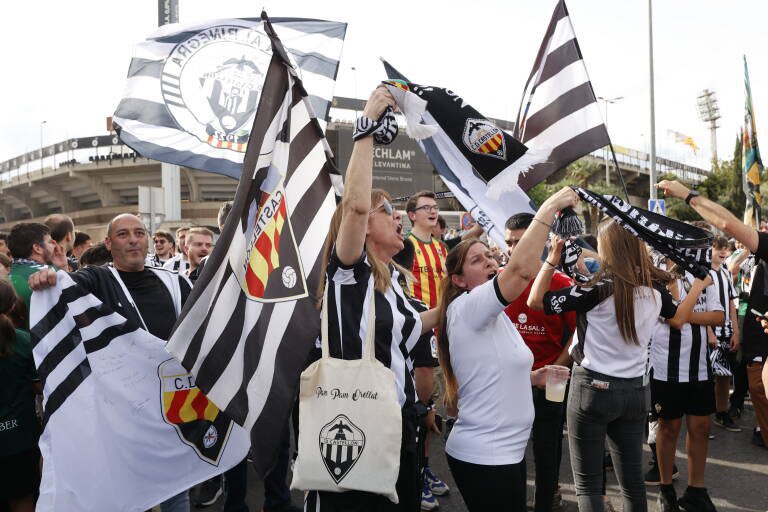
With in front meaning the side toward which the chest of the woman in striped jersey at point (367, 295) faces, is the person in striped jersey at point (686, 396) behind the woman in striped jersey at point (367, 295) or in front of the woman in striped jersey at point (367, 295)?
in front

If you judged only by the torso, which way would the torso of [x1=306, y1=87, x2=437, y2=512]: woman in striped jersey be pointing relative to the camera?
to the viewer's right

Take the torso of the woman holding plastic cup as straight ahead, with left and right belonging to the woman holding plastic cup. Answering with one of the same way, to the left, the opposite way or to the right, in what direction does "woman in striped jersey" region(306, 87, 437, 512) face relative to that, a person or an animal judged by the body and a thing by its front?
the same way

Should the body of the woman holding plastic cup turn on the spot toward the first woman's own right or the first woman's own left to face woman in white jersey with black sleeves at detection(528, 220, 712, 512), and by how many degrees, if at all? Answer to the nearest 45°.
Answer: approximately 45° to the first woman's own left

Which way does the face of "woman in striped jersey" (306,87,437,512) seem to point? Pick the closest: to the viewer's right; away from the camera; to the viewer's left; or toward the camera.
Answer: to the viewer's right

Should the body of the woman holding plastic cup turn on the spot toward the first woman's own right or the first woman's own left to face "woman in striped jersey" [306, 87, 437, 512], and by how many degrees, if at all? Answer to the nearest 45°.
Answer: approximately 135° to the first woman's own right

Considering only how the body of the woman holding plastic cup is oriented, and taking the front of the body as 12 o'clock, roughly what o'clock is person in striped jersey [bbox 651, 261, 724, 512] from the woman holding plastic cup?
The person in striped jersey is roughly at 10 o'clock from the woman holding plastic cup.

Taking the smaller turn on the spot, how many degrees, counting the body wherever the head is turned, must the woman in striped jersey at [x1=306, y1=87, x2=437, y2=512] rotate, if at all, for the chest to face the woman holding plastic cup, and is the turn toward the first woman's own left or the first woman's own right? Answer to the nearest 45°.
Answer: approximately 45° to the first woman's own left

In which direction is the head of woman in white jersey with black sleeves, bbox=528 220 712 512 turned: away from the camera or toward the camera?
away from the camera
